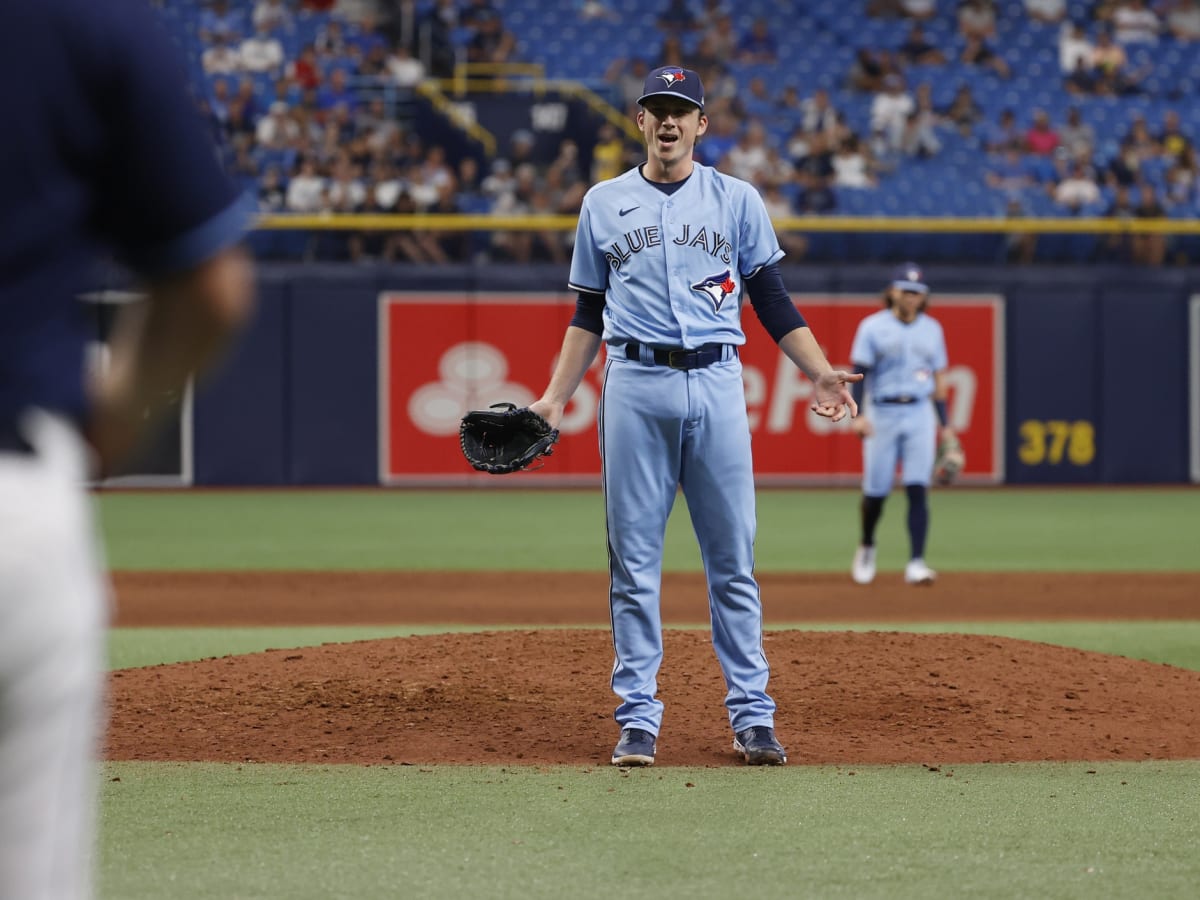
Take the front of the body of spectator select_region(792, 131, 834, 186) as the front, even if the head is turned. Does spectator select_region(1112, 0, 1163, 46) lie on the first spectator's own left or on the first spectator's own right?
on the first spectator's own left

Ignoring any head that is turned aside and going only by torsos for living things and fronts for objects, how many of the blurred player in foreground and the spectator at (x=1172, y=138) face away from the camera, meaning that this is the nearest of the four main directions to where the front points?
1

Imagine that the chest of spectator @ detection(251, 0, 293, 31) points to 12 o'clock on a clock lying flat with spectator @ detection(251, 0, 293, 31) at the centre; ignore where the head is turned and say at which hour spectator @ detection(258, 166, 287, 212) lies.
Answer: spectator @ detection(258, 166, 287, 212) is roughly at 12 o'clock from spectator @ detection(251, 0, 293, 31).

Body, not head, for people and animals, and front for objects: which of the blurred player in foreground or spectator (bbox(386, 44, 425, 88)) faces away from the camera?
the blurred player in foreground

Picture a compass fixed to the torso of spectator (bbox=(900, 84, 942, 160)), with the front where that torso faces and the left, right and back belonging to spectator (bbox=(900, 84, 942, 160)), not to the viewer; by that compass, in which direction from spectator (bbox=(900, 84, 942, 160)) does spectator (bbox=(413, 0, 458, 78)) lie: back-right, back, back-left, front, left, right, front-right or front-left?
right

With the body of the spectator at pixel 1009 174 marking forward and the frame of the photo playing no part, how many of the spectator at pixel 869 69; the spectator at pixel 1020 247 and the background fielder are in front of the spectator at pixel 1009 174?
2

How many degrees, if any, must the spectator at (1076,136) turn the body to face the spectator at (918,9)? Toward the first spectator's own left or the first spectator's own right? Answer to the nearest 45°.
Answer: approximately 135° to the first spectator's own right

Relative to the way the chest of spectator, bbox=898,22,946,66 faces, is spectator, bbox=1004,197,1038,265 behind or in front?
in front

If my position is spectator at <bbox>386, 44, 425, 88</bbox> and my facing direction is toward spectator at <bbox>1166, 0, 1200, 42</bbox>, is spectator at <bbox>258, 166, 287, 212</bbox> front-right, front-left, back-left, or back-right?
back-right

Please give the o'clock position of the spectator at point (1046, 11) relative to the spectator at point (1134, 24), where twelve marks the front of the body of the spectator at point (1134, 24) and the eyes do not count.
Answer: the spectator at point (1046, 11) is roughly at 3 o'clock from the spectator at point (1134, 24).

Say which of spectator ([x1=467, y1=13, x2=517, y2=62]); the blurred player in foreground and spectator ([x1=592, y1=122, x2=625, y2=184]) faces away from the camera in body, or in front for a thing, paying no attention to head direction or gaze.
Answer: the blurred player in foreground

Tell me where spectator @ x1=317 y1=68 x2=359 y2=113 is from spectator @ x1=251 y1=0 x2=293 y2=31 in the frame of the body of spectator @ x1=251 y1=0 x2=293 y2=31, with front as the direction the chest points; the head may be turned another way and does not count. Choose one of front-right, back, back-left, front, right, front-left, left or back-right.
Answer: front-left

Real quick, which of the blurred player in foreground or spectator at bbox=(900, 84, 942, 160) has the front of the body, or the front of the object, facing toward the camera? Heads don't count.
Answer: the spectator

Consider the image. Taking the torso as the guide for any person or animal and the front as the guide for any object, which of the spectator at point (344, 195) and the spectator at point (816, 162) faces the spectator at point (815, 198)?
the spectator at point (816, 162)

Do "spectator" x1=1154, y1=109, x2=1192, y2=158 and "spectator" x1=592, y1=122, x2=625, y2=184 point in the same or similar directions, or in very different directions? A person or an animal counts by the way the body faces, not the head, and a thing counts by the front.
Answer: same or similar directions

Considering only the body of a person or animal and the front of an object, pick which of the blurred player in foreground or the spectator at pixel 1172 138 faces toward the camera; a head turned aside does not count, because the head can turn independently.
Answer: the spectator

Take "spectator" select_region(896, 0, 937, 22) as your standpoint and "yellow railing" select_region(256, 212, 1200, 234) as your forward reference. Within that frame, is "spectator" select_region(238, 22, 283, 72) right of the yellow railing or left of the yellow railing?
right

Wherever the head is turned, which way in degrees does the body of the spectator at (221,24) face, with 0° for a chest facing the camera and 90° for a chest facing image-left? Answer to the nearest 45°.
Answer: approximately 0°

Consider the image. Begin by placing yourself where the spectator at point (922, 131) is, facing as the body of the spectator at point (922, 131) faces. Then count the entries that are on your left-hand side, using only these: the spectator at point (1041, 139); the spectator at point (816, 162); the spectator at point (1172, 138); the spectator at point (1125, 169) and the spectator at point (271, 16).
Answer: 3

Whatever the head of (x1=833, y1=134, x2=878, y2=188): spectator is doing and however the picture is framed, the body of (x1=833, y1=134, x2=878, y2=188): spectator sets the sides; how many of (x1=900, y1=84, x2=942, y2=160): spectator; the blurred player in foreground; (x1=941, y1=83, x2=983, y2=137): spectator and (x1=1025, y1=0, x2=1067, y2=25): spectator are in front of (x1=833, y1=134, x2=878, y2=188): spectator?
1

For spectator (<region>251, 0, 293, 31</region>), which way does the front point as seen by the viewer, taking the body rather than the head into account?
toward the camera
